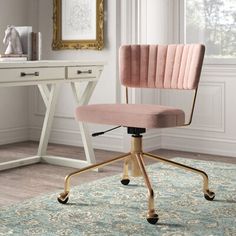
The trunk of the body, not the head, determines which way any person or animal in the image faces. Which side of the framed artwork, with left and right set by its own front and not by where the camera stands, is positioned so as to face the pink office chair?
front

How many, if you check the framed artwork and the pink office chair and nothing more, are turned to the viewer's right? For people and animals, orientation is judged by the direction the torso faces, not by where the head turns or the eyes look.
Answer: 0

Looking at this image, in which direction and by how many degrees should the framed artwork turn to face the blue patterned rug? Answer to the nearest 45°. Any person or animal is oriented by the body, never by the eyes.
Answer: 0° — it already faces it

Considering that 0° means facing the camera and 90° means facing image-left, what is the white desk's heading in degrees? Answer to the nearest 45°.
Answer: approximately 315°

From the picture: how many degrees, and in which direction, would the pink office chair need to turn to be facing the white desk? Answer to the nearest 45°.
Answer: approximately 90° to its right
